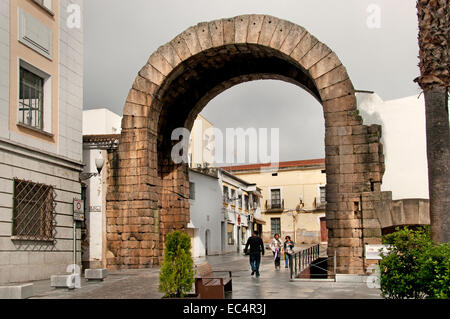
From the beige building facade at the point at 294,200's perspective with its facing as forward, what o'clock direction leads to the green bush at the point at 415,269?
The green bush is roughly at 12 o'clock from the beige building facade.

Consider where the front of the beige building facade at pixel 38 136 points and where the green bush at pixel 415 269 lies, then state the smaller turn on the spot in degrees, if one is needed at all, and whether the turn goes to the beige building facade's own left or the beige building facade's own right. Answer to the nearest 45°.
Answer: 0° — it already faces it

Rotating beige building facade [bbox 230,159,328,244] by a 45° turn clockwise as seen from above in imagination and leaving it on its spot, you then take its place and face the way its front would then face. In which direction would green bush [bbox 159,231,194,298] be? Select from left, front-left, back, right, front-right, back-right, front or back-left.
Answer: front-left

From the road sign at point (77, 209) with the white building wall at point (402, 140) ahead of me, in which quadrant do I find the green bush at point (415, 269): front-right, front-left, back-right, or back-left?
front-right

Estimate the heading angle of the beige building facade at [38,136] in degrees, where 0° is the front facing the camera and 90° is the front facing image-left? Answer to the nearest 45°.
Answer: approximately 315°

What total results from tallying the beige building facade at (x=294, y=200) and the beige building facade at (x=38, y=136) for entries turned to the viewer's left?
0

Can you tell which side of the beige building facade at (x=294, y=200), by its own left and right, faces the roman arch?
front

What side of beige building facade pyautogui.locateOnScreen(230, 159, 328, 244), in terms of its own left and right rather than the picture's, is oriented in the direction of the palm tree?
front

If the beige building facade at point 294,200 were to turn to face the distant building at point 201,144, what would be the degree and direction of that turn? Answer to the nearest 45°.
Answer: approximately 45° to its right

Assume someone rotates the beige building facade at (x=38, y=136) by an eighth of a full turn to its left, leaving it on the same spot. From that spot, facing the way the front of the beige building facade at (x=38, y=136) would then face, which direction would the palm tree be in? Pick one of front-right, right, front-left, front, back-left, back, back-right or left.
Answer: front-right

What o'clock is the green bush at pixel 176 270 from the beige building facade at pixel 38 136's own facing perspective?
The green bush is roughly at 1 o'clock from the beige building facade.

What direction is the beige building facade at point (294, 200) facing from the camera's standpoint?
toward the camera

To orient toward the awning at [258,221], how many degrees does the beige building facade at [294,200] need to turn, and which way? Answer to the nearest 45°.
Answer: approximately 45° to its right

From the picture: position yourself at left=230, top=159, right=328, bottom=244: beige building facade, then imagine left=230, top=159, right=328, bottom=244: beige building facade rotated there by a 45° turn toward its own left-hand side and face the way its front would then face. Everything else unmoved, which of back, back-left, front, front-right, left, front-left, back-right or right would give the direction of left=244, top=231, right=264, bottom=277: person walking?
front-right

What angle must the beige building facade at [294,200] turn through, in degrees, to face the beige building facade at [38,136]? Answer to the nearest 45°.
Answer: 0° — it already faces it
